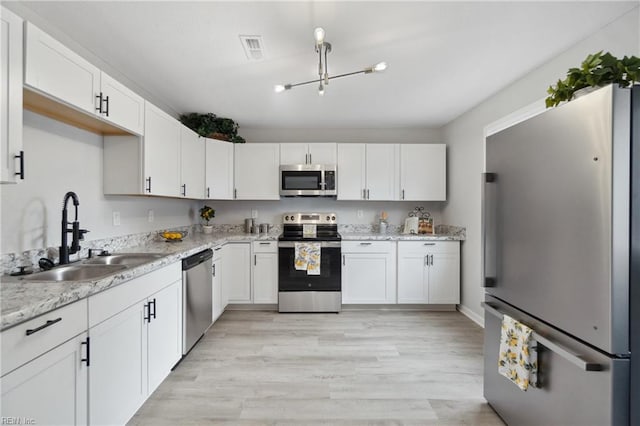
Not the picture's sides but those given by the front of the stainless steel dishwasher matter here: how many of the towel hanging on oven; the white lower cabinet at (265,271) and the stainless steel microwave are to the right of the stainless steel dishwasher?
0

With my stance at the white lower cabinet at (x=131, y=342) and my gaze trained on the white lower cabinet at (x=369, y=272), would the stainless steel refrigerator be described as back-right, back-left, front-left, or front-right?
front-right

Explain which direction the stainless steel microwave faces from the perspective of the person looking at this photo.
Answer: facing the viewer

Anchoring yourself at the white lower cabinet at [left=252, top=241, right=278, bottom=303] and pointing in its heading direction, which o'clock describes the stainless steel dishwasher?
The stainless steel dishwasher is roughly at 1 o'clock from the white lower cabinet.

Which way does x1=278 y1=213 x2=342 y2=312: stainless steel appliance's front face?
toward the camera

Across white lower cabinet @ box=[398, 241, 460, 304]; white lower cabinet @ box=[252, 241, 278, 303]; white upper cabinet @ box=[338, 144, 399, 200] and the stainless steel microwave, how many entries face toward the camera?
4

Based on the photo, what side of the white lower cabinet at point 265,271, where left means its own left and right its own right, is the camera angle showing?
front

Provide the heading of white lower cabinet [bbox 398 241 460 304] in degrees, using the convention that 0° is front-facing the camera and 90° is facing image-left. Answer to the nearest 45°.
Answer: approximately 0°

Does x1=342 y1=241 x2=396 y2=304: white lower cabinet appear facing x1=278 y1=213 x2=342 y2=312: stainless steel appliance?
no

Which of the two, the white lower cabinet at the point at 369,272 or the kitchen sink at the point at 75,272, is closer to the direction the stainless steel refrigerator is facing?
the kitchen sink

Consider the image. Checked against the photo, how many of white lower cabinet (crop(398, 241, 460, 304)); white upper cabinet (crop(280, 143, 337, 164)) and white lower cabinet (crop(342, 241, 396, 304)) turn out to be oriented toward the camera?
3

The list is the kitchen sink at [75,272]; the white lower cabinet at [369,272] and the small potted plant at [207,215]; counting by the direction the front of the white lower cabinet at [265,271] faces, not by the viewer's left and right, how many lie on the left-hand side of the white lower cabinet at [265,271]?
1

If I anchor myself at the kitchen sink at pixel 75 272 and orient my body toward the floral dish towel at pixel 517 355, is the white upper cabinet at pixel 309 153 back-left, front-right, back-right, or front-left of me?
front-left

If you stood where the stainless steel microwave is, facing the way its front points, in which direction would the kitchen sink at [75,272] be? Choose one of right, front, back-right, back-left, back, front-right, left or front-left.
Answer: front-right

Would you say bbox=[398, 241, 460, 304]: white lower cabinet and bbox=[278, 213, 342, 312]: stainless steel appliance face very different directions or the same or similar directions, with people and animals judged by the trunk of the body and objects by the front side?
same or similar directions

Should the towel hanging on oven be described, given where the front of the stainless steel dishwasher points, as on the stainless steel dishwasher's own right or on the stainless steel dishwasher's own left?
on the stainless steel dishwasher's own left

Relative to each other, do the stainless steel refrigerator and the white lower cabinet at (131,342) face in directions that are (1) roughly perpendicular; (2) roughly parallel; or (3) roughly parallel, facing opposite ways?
roughly parallel, facing opposite ways

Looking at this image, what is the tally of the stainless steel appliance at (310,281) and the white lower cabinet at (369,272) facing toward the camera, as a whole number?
2

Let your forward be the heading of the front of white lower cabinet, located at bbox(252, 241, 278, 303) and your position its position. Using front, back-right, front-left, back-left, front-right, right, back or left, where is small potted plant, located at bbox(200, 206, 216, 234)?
back-right

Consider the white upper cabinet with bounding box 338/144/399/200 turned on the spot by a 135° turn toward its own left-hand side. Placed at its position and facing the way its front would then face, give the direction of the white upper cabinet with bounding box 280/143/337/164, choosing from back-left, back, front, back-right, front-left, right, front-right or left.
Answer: back-left

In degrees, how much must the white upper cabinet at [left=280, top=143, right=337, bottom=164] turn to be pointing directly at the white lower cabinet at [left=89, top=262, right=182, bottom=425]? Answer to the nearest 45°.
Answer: approximately 45° to its right

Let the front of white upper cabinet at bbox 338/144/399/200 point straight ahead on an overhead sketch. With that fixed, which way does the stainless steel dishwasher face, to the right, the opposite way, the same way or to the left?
to the left
